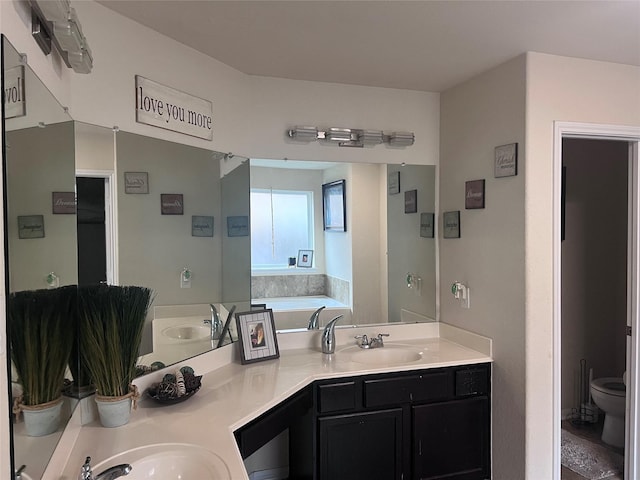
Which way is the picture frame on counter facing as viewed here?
toward the camera

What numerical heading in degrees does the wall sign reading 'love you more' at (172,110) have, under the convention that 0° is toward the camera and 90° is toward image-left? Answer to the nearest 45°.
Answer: approximately 315°

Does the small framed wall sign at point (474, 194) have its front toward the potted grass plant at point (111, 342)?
yes

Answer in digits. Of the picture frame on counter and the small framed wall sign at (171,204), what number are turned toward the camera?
2

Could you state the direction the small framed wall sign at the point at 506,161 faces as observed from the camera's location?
facing the viewer and to the left of the viewer

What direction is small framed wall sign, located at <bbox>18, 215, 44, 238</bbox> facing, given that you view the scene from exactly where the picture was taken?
facing the viewer

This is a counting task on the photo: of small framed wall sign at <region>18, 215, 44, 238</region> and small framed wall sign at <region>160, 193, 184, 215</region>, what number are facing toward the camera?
2

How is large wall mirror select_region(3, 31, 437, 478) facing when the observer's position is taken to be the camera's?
facing the viewer and to the right of the viewer
